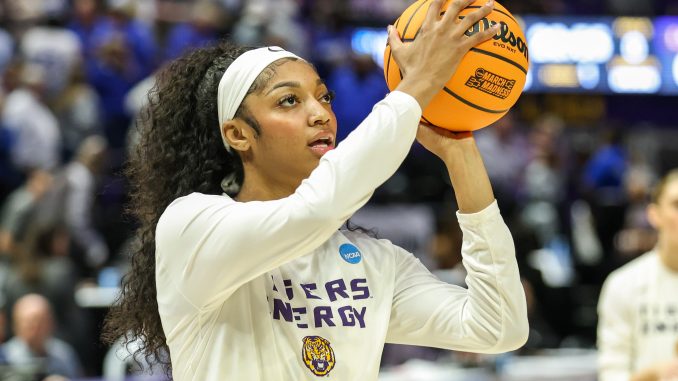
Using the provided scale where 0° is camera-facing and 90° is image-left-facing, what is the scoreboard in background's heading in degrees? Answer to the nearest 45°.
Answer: approximately 0°

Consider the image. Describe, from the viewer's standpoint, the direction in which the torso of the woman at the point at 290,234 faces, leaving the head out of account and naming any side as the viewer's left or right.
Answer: facing the viewer and to the right of the viewer

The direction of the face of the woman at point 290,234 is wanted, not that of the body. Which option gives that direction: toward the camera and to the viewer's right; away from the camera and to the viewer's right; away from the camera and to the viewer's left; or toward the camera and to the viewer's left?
toward the camera and to the viewer's right

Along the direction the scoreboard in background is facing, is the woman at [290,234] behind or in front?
in front

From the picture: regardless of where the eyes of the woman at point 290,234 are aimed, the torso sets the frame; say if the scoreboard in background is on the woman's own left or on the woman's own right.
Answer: on the woman's own left

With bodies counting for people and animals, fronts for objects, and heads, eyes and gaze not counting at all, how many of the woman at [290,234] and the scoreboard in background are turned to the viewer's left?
0

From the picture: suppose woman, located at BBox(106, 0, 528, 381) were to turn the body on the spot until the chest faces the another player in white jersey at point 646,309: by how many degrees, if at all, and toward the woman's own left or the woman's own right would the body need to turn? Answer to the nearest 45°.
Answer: approximately 90° to the woman's own left
